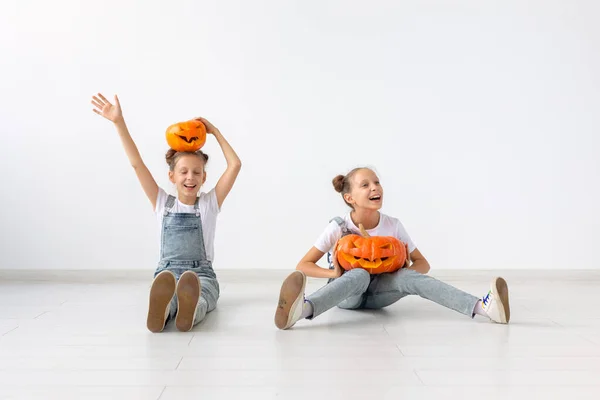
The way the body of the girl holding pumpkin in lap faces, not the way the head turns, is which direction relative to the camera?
toward the camera

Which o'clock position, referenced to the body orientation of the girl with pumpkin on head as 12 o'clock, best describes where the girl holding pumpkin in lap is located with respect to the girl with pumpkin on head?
The girl holding pumpkin in lap is roughly at 10 o'clock from the girl with pumpkin on head.

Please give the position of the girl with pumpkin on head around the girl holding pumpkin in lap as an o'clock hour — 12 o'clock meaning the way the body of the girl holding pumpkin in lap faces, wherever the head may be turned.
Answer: The girl with pumpkin on head is roughly at 3 o'clock from the girl holding pumpkin in lap.

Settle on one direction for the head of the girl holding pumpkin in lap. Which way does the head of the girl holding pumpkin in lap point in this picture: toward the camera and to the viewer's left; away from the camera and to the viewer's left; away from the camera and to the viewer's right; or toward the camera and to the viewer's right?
toward the camera and to the viewer's right

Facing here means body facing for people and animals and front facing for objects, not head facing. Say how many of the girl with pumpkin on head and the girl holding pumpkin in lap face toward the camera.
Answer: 2
